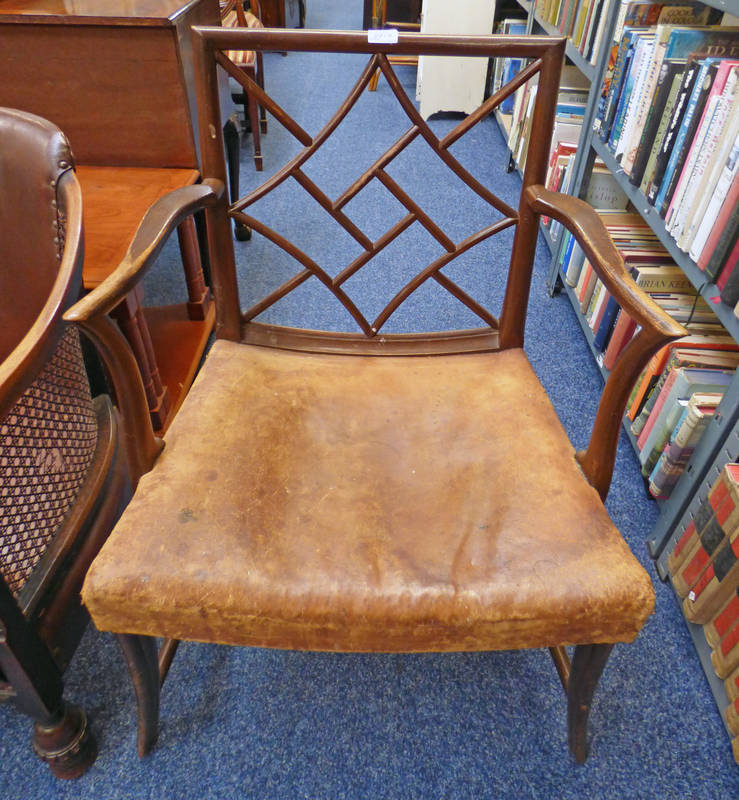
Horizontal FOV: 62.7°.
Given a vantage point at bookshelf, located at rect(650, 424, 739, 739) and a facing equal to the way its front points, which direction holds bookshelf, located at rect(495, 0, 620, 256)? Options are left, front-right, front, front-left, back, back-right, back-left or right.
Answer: front-right

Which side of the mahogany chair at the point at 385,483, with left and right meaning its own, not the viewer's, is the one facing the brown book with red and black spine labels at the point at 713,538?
left

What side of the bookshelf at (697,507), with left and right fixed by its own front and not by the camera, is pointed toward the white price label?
front

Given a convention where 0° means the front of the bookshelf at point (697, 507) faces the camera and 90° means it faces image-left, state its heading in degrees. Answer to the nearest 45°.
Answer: approximately 90°

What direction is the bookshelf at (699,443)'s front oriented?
to the viewer's left

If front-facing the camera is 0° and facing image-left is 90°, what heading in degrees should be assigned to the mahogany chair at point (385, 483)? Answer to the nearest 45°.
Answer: approximately 0°

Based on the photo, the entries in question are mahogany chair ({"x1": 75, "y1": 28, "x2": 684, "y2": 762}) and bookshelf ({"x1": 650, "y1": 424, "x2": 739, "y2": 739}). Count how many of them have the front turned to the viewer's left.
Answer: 1

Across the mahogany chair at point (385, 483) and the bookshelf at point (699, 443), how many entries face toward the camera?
1

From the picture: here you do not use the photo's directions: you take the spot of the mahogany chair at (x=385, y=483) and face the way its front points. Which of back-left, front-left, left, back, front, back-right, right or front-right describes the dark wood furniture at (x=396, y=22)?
back

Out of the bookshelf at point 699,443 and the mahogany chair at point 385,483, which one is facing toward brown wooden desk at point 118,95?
the bookshelf

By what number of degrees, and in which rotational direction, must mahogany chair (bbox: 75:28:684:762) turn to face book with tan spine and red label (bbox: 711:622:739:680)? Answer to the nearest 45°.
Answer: approximately 90° to its left

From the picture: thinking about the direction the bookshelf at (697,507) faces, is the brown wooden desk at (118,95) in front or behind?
in front
